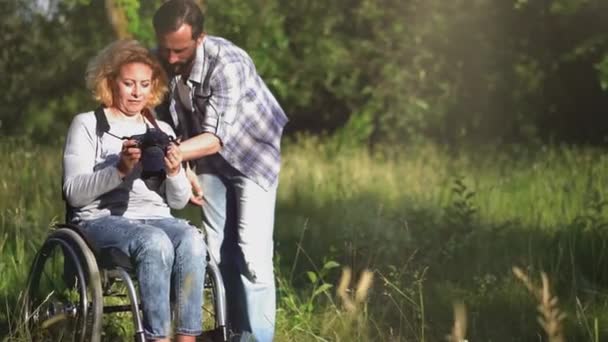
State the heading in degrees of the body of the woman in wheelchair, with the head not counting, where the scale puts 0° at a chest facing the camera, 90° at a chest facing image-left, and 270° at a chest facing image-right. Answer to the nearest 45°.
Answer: approximately 315°

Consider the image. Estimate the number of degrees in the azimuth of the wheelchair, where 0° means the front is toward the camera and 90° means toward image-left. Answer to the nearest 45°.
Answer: approximately 315°
